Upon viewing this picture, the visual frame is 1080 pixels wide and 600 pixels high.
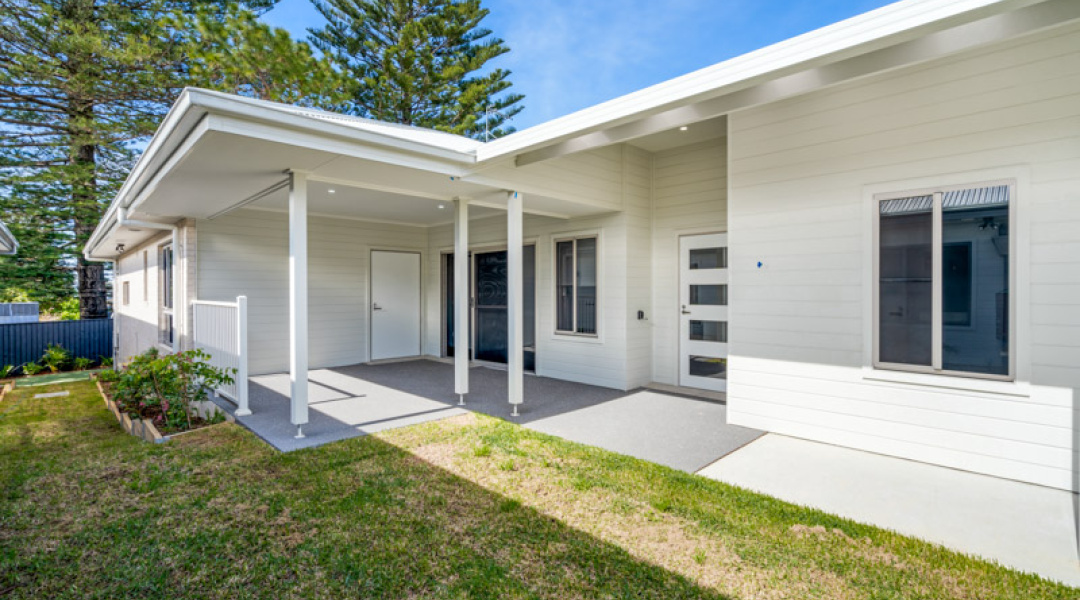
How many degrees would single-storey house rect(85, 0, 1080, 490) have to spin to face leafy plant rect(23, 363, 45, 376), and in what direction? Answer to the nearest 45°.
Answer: approximately 45° to its right

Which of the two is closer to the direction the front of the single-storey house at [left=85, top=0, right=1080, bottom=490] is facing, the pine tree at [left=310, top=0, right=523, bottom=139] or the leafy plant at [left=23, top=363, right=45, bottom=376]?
the leafy plant

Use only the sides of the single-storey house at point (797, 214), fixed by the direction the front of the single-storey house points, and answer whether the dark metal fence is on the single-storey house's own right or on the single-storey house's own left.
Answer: on the single-storey house's own right

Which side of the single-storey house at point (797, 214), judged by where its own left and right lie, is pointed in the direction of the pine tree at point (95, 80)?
right

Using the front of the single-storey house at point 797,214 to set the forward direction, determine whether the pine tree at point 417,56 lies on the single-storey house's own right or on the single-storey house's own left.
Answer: on the single-storey house's own right

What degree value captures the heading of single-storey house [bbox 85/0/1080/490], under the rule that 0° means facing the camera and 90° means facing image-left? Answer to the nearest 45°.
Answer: approximately 45°

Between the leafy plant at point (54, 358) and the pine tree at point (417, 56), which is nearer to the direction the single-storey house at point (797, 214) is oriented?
the leafy plant

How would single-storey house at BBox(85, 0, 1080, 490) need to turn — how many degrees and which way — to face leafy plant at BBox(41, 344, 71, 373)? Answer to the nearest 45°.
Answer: approximately 45° to its right

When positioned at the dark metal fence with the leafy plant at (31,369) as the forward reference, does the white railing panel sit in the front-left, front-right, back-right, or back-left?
front-left
